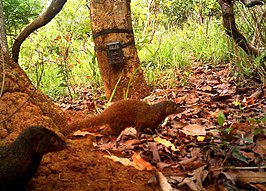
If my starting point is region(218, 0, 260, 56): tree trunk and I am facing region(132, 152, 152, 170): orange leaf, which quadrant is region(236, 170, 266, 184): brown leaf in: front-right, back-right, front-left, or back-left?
front-left

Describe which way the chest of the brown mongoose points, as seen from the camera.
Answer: to the viewer's right

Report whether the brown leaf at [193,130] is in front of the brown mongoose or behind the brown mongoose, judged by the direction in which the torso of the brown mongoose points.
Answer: in front

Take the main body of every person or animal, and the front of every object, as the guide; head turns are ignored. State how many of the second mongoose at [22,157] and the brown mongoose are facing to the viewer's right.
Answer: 2

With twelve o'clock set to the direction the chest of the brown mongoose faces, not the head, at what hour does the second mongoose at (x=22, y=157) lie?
The second mongoose is roughly at 4 o'clock from the brown mongoose.

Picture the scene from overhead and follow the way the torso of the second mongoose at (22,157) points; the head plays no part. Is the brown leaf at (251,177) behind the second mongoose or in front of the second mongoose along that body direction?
in front

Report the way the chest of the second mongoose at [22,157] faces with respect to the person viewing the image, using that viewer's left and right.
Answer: facing to the right of the viewer

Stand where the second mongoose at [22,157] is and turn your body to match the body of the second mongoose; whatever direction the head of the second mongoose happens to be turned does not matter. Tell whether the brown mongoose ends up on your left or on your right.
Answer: on your left

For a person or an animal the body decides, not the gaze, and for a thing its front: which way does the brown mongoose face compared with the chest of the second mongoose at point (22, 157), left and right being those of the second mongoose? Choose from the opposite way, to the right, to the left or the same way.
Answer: the same way

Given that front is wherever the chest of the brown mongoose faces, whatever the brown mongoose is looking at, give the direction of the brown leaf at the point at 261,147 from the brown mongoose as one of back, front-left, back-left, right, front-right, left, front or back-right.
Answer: front-right

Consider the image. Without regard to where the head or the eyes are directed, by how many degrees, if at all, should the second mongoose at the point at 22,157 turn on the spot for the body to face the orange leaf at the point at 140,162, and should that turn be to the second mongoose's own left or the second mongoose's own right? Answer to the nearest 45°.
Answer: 0° — it already faces it

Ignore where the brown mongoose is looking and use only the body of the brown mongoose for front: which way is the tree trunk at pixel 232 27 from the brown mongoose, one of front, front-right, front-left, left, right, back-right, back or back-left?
front-left

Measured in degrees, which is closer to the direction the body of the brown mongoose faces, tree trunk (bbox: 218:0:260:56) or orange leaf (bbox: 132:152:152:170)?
the tree trunk

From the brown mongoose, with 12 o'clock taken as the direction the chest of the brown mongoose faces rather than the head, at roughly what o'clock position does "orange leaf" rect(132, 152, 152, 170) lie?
The orange leaf is roughly at 3 o'clock from the brown mongoose.

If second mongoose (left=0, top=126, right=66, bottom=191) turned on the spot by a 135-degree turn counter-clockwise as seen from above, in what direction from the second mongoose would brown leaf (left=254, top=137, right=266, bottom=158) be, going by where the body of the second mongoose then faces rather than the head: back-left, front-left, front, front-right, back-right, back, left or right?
back-right

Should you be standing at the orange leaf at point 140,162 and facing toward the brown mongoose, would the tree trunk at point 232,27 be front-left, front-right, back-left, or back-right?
front-right

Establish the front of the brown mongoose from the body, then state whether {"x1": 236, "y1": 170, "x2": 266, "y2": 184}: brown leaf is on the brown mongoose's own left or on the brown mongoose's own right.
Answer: on the brown mongoose's own right
